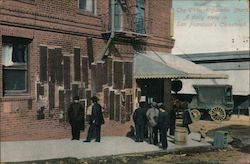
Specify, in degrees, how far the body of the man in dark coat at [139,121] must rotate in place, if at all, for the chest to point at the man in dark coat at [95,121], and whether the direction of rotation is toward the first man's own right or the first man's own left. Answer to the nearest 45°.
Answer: approximately 135° to the first man's own left

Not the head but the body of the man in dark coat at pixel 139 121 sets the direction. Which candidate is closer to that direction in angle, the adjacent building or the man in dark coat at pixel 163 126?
the adjacent building

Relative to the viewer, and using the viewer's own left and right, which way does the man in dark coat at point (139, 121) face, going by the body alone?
facing away from the viewer
